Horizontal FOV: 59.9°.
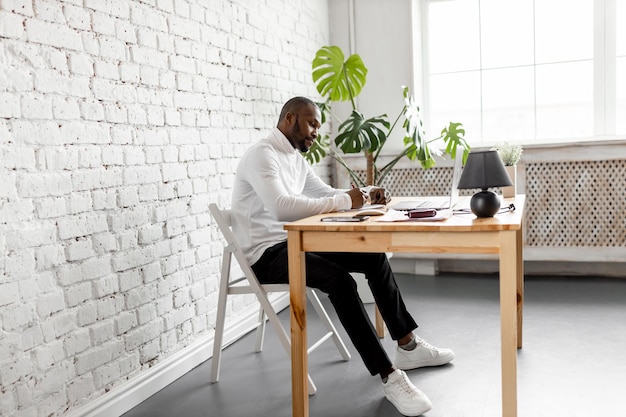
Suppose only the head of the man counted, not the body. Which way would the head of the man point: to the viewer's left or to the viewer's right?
to the viewer's right

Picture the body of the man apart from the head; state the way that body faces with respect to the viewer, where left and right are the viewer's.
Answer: facing to the right of the viewer

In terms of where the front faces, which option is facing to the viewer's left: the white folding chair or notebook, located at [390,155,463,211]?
the notebook

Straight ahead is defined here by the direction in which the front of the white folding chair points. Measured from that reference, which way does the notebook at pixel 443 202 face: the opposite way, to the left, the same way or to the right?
the opposite way

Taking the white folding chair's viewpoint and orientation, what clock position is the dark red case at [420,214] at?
The dark red case is roughly at 1 o'clock from the white folding chair.

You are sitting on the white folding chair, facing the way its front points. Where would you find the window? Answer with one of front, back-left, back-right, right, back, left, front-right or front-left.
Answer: front-left

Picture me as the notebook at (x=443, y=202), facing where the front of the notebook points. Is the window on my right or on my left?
on my right

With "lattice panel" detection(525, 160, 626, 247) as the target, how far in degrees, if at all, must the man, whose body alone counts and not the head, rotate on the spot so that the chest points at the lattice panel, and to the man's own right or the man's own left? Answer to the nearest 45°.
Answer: approximately 45° to the man's own left

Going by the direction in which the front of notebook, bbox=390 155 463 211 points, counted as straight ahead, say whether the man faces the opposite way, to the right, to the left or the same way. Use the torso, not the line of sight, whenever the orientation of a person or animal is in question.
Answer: the opposite way

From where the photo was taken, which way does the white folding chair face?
to the viewer's right

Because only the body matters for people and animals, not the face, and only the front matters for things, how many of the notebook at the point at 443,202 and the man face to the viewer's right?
1

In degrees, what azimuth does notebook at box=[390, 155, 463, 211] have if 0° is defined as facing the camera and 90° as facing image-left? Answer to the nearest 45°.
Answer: approximately 90°

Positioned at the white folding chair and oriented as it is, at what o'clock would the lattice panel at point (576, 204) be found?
The lattice panel is roughly at 11 o'clock from the white folding chair.

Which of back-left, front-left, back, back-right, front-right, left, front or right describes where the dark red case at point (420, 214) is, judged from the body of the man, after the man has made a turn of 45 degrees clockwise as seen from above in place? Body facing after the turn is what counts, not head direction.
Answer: front
